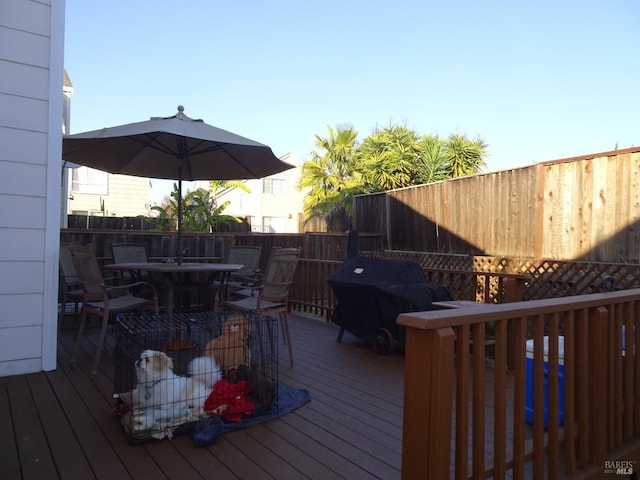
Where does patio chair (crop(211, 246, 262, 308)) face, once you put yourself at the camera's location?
facing the viewer and to the left of the viewer

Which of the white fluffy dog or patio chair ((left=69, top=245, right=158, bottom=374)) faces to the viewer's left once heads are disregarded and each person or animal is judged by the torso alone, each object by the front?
the white fluffy dog

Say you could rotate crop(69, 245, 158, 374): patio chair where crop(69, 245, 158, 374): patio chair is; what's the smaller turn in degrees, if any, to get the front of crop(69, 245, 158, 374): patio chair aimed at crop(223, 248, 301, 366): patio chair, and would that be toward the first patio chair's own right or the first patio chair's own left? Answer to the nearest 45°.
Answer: approximately 45° to the first patio chair's own right

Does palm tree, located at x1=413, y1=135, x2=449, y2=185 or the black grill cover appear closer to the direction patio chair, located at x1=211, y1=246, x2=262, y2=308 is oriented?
the black grill cover

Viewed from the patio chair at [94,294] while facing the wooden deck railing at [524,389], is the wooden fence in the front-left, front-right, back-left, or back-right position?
front-left

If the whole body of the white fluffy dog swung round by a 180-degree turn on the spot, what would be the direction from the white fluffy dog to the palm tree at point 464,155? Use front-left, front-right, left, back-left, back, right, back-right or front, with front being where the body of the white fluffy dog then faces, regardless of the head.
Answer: front-left

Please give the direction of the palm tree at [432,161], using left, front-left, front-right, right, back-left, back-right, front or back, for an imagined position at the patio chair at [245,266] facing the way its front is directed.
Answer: back

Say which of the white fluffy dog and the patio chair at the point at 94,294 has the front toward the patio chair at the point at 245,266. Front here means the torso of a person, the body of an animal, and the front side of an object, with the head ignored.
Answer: the patio chair at the point at 94,294

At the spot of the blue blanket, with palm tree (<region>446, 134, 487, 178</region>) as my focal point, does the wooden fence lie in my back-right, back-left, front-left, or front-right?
front-right

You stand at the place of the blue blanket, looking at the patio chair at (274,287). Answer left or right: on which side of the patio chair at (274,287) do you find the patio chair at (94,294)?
left

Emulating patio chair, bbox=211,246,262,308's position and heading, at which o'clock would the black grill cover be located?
The black grill cover is roughly at 9 o'clock from the patio chair.

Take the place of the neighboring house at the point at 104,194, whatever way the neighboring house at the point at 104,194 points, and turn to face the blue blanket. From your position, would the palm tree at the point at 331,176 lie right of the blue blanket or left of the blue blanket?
left

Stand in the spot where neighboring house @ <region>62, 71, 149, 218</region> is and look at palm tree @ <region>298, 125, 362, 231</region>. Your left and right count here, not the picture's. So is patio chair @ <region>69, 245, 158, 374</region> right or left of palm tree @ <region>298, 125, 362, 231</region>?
right

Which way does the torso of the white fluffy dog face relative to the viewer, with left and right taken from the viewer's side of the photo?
facing to the left of the viewer

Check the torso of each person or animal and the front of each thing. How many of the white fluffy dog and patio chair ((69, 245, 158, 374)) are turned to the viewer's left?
1

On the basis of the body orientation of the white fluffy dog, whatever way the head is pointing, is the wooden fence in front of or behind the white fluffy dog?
behind

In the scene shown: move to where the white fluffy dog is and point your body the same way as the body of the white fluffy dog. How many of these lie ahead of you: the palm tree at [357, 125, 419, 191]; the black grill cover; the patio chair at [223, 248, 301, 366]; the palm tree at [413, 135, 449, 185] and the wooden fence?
0

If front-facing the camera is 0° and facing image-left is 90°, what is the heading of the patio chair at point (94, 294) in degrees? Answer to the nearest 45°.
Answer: approximately 225°
